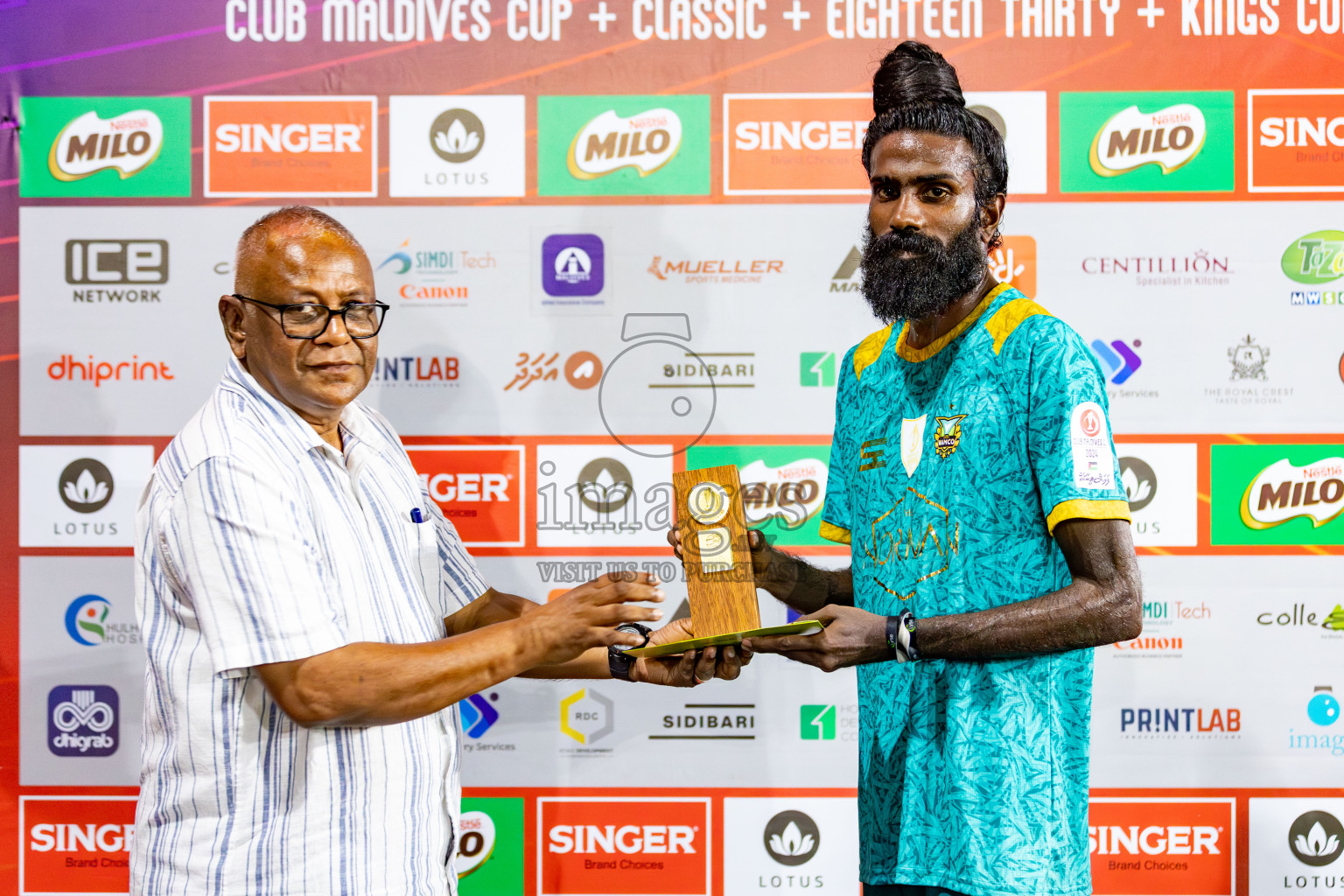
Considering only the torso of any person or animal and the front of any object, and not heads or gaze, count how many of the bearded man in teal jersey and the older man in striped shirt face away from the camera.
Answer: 0

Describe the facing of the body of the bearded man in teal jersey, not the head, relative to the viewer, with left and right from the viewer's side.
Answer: facing the viewer and to the left of the viewer

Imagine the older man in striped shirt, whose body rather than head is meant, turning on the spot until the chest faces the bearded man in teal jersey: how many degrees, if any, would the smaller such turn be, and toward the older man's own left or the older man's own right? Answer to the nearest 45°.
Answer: approximately 45° to the older man's own left

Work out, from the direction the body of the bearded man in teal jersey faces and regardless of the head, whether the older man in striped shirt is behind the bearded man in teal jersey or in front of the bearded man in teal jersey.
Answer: in front

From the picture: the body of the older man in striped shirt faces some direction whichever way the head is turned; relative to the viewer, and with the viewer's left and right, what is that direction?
facing the viewer and to the right of the viewer
